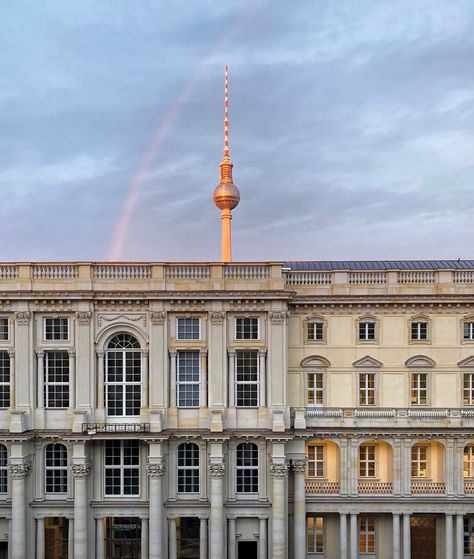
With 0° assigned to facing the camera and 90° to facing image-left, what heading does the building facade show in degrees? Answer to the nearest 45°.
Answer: approximately 0°
